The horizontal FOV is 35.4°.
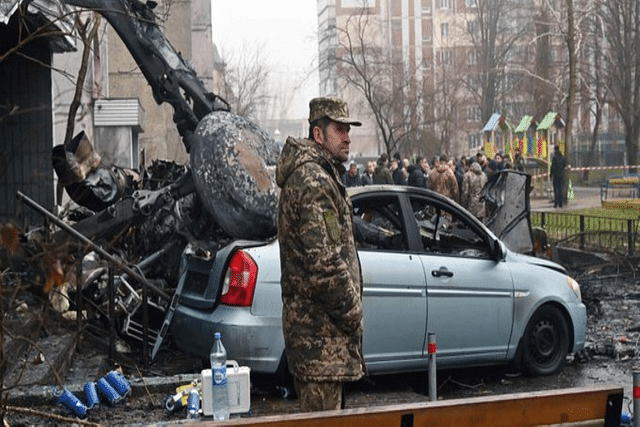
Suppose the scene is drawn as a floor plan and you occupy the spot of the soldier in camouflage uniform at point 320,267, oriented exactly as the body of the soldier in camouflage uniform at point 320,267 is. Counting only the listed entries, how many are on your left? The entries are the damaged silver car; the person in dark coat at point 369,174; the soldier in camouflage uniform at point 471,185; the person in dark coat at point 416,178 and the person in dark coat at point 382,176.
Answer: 5

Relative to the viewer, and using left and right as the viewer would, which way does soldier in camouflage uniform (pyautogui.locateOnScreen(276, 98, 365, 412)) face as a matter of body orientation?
facing to the right of the viewer

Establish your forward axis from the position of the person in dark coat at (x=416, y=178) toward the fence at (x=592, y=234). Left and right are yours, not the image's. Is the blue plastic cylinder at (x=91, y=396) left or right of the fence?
right

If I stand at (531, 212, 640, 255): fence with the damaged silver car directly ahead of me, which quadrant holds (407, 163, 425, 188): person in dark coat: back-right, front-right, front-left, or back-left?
back-right

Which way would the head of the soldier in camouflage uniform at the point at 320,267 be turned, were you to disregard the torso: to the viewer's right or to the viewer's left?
to the viewer's right
